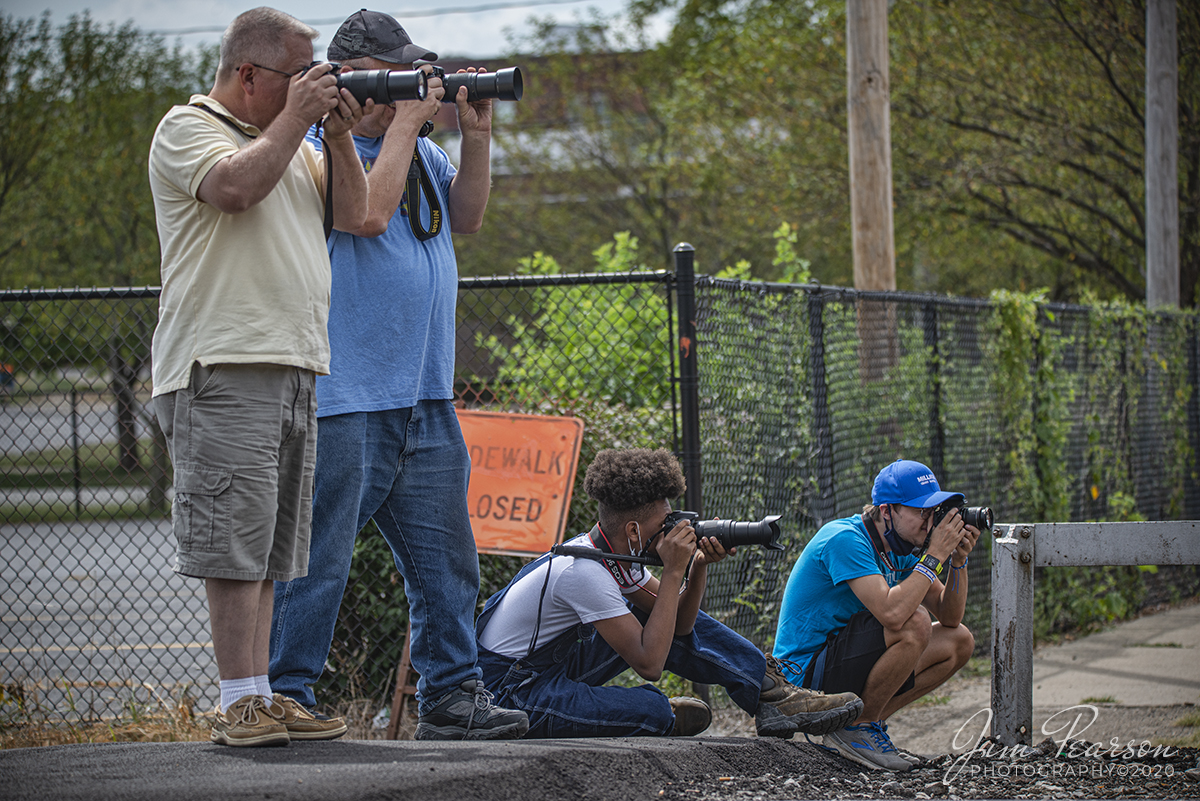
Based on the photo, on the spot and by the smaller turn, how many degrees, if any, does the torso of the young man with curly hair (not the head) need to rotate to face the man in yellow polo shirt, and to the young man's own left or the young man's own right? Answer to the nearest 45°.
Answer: approximately 135° to the young man's own right

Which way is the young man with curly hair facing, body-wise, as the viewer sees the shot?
to the viewer's right

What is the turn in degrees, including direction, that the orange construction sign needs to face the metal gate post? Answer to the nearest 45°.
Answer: approximately 45° to its left

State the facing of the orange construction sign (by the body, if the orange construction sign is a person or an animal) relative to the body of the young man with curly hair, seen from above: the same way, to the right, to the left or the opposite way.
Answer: to the right

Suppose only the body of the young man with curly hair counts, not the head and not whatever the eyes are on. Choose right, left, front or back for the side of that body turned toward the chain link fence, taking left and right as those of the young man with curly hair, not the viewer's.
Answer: left

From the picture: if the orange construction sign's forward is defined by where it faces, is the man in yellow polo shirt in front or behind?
in front

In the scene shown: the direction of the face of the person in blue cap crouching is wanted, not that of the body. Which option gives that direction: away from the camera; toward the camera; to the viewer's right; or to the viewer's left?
to the viewer's right

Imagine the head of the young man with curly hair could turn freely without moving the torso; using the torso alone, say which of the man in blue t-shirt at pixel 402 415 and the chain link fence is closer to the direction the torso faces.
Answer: the chain link fence

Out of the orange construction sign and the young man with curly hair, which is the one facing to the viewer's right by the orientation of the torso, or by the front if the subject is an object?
the young man with curly hair

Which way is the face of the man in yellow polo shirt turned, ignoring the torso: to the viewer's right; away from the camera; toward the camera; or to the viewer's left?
to the viewer's right
